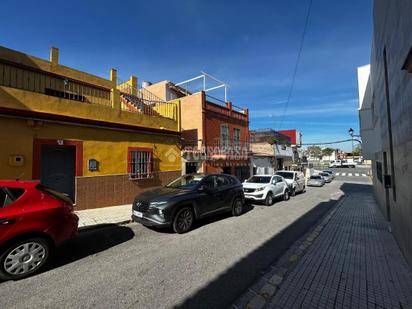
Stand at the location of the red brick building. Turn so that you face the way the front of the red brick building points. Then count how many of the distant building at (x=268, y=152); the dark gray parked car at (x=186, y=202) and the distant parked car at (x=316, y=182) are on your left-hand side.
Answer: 2

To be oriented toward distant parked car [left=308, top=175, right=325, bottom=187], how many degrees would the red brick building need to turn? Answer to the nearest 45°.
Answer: approximately 90° to its left

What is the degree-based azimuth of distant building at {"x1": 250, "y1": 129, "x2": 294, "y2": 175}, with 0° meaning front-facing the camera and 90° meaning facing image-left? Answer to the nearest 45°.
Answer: approximately 315°

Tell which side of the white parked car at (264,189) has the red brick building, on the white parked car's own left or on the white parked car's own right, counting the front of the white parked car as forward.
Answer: on the white parked car's own right

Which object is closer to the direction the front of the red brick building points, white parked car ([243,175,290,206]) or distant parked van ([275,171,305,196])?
the white parked car

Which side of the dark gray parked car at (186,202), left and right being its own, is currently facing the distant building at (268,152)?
back

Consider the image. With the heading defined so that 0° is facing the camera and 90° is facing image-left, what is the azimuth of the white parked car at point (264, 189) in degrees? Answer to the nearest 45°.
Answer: approximately 45°

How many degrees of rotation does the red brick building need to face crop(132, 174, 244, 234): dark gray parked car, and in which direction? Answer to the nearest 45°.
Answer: approximately 45° to its right

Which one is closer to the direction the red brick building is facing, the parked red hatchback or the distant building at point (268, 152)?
the parked red hatchback

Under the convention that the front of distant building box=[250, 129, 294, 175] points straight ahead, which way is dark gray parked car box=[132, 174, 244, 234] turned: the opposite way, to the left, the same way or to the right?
to the right

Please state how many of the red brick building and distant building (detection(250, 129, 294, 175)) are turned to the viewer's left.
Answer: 0

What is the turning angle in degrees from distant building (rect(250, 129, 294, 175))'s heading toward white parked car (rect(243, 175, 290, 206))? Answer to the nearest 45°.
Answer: approximately 45° to its right

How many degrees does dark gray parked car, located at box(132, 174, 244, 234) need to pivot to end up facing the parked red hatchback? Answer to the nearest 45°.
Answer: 0° — it already faces it

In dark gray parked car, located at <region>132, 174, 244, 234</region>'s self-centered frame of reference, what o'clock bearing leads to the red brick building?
The red brick building is roughly at 5 o'clock from the dark gray parked car.

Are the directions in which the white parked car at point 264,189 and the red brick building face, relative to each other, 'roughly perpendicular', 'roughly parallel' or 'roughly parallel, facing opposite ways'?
roughly perpendicular

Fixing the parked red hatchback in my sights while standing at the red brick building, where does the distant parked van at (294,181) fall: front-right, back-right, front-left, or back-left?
back-left

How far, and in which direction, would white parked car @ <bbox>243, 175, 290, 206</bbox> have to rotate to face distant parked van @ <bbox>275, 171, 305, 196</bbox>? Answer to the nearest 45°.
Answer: approximately 135° to its right

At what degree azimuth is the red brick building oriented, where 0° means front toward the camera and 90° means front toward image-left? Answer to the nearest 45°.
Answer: approximately 315°
